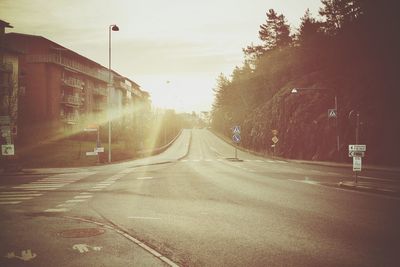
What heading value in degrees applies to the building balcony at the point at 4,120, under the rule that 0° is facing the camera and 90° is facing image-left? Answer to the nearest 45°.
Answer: approximately 0°
